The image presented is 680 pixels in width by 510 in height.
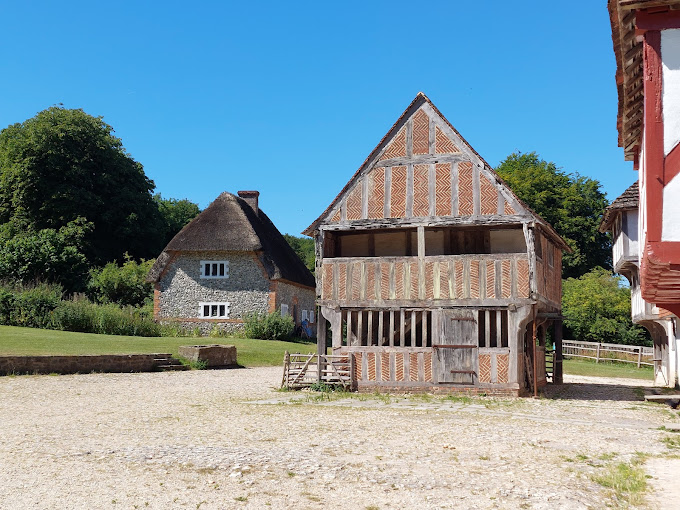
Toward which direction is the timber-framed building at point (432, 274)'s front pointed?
toward the camera

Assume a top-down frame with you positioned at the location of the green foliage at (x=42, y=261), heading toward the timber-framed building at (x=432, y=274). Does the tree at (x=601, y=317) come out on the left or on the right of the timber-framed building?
left

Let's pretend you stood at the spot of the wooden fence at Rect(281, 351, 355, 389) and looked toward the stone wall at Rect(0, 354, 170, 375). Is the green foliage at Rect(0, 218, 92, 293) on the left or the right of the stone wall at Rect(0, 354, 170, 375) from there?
right

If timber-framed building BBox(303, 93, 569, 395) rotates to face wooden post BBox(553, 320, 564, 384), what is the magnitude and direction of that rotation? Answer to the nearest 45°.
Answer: approximately 135° to its left

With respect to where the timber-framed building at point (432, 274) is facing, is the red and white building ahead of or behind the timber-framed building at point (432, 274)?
ahead

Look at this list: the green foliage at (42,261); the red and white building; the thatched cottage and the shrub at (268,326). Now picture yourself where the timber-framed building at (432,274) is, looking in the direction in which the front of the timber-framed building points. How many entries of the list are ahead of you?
1
